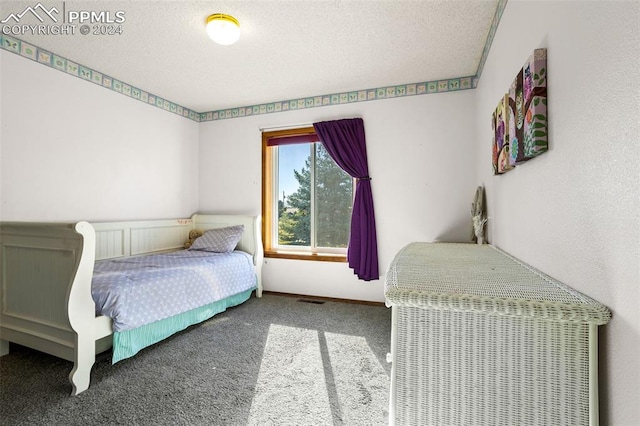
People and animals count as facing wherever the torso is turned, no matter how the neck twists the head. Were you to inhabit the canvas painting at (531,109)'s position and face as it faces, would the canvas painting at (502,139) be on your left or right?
on your right

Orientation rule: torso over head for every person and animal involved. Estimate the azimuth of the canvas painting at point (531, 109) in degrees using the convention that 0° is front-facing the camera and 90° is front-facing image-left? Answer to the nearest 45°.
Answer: approximately 45°

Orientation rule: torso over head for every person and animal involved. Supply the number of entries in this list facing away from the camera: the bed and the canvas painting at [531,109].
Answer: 0

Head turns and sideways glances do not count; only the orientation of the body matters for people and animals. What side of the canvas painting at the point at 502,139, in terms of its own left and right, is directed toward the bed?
front

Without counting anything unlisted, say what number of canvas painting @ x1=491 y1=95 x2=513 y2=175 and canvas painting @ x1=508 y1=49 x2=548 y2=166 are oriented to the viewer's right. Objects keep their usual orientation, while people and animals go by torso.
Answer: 0

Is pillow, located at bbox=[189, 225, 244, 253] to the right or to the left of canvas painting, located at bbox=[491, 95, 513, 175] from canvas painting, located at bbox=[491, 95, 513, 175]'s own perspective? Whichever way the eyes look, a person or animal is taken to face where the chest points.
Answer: on its right

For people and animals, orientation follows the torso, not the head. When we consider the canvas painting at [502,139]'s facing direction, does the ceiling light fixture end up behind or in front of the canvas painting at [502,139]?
in front

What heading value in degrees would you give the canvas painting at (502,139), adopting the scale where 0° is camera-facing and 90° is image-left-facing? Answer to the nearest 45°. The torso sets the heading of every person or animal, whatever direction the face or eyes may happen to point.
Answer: approximately 45°

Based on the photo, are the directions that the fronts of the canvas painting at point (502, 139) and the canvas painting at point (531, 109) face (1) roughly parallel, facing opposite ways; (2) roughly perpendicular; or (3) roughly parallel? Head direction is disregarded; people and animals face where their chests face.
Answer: roughly parallel

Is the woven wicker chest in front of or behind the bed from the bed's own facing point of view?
in front

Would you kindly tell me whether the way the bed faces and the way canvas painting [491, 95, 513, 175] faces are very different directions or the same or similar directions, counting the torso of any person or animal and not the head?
very different directions
